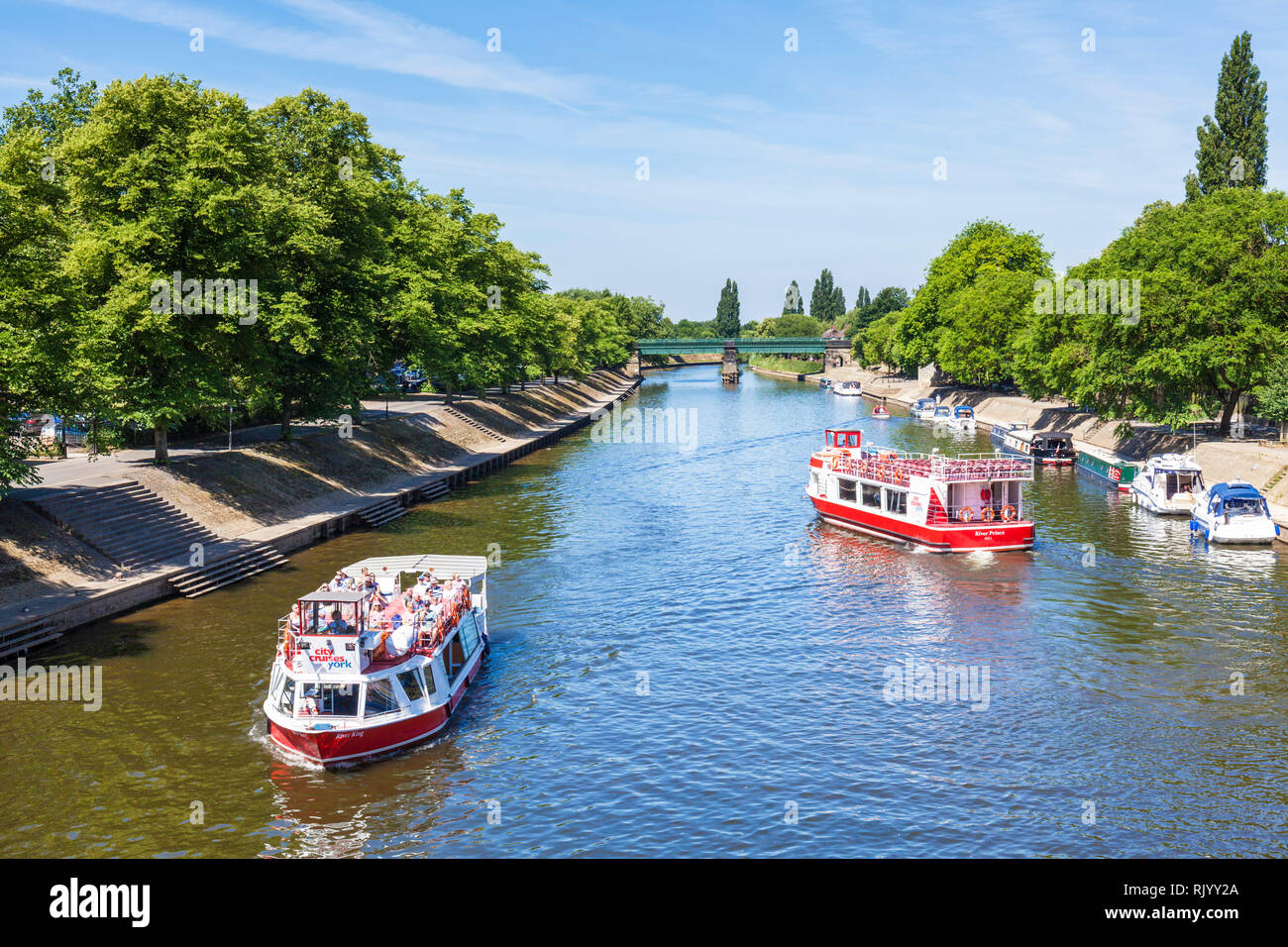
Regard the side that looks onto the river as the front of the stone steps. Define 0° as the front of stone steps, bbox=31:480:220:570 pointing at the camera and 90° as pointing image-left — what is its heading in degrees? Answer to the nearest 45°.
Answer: approximately 315°

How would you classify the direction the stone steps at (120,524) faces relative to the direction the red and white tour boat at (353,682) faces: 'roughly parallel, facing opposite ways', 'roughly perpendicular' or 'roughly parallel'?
roughly perpendicular

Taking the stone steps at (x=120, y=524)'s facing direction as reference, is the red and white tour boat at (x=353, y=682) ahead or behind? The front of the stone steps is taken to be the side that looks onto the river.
ahead
